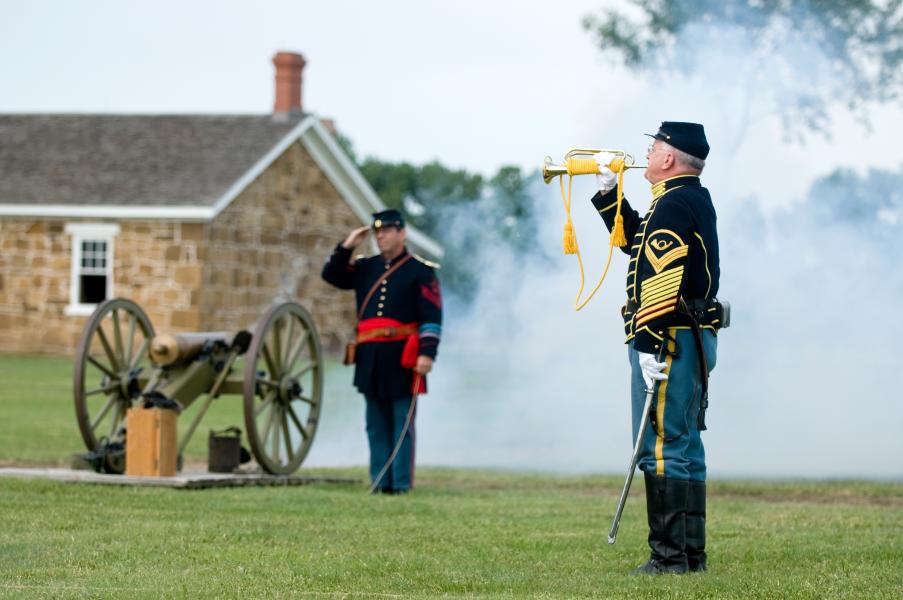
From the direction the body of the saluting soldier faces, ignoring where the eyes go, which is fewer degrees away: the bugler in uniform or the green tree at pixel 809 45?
the bugler in uniform

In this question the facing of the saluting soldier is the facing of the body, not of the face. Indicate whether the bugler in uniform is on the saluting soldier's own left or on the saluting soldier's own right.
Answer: on the saluting soldier's own left

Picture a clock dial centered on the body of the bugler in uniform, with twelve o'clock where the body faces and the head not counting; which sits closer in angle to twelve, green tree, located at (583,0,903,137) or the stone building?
the stone building

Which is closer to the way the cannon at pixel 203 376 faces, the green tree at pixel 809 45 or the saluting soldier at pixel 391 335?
the green tree

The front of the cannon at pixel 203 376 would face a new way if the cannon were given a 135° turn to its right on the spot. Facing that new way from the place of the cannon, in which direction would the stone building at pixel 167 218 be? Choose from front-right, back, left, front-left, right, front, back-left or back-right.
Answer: back

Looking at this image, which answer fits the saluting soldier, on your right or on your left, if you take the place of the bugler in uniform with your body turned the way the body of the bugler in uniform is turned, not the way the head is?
on your right

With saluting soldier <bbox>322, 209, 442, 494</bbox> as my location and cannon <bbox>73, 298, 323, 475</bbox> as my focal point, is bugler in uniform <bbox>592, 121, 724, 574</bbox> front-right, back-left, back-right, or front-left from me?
back-left

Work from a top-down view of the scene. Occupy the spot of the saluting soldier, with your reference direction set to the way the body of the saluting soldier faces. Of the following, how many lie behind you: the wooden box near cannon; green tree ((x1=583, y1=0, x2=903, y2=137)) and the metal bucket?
1

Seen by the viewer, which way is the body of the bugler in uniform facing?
to the viewer's left

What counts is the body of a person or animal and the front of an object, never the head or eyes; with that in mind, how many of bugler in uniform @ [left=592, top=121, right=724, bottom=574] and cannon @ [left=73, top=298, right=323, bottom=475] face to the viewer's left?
1

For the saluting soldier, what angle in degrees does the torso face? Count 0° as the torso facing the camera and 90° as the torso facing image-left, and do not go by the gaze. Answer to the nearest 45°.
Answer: approximately 45°

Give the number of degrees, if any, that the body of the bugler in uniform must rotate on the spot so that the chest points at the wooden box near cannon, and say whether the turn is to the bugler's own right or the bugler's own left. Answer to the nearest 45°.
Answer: approximately 45° to the bugler's own right

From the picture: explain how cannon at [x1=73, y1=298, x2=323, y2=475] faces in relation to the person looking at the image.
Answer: facing away from the viewer and to the right of the viewer
